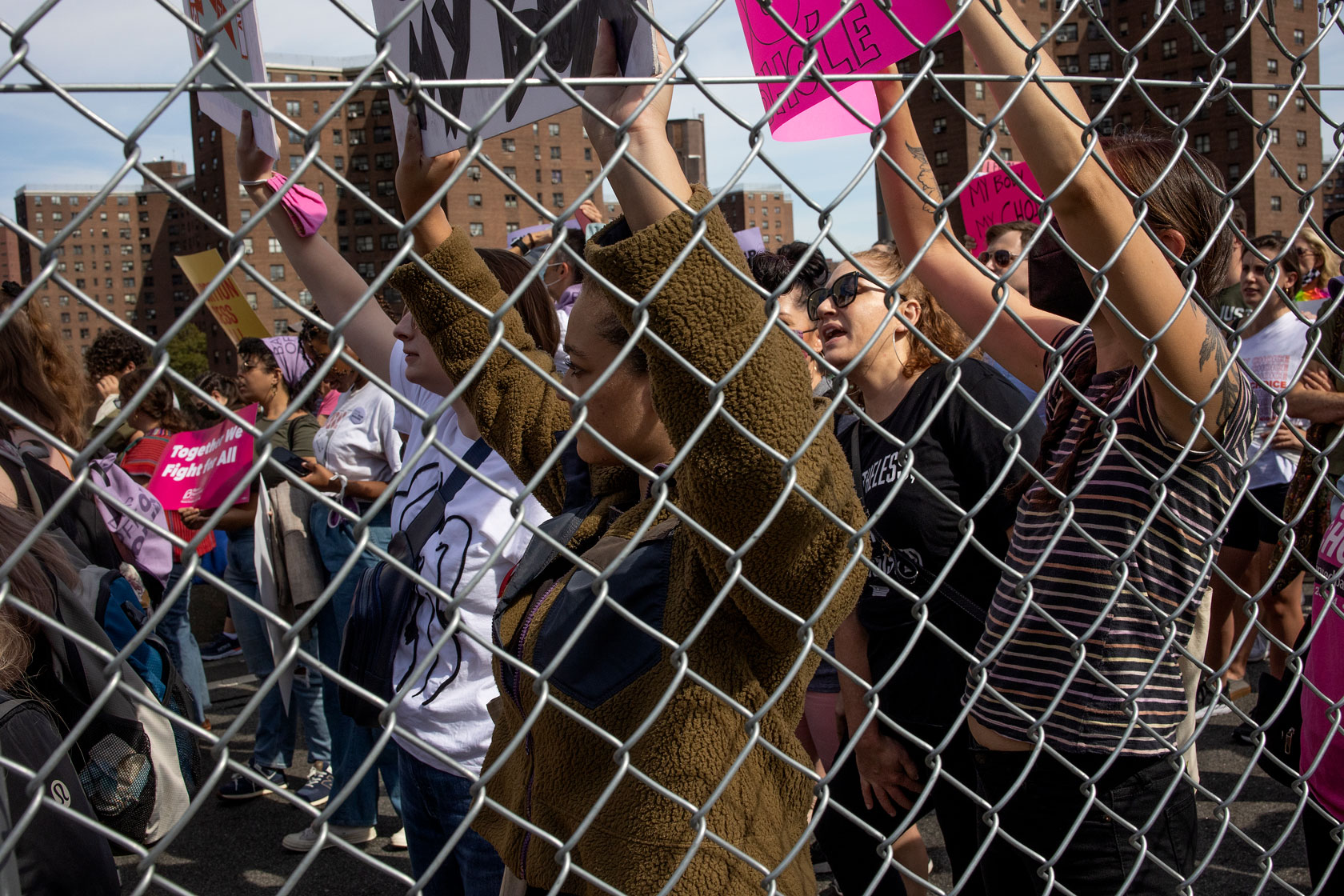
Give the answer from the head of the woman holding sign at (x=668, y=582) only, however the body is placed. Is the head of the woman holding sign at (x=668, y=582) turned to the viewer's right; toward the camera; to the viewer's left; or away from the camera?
to the viewer's left

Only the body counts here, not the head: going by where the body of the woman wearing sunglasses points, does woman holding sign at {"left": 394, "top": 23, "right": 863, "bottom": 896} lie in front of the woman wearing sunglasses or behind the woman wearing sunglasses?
in front

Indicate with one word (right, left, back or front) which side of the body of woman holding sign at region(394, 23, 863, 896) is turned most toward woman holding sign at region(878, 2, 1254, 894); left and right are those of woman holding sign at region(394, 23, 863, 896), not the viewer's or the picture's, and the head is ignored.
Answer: back

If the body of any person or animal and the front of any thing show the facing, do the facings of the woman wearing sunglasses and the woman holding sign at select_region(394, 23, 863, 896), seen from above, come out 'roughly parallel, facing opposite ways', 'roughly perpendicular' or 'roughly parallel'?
roughly parallel

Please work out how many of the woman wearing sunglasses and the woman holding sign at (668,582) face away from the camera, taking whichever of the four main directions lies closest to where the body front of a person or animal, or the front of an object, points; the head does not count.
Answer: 0

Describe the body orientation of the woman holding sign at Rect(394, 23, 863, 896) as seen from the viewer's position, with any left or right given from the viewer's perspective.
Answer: facing the viewer and to the left of the viewer
